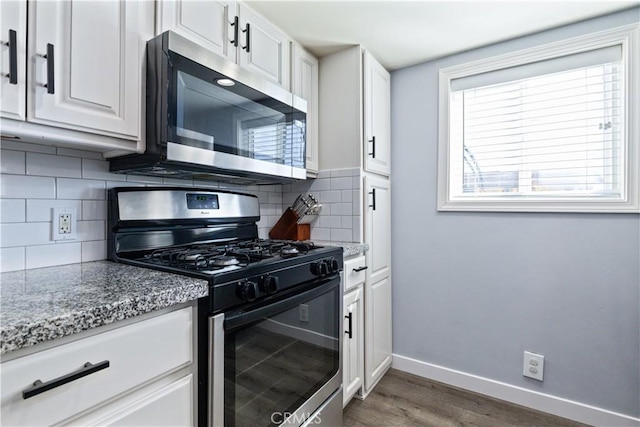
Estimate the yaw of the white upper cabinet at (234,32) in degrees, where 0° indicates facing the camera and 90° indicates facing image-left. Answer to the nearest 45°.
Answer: approximately 315°

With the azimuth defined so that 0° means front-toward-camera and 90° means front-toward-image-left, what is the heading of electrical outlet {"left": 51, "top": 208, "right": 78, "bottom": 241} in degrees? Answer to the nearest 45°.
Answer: approximately 0°

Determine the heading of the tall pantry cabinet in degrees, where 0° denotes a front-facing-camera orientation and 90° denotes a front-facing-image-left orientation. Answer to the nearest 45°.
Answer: approximately 315°

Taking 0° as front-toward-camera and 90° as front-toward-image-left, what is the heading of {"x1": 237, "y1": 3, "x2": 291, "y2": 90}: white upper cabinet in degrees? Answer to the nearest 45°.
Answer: approximately 315°

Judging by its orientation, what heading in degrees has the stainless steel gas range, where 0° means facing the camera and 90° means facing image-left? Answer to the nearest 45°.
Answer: approximately 315°
